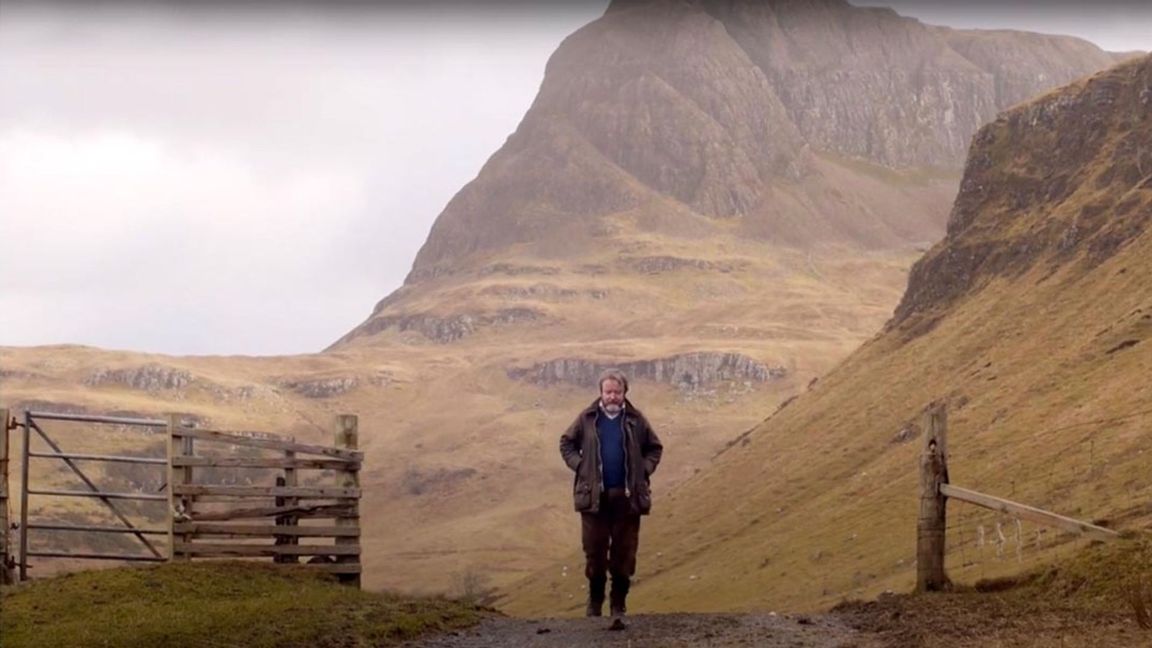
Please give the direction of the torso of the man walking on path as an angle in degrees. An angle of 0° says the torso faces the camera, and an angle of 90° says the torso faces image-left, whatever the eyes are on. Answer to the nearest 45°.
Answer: approximately 0°

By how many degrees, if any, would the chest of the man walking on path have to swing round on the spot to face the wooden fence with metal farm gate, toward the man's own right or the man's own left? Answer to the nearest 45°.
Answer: approximately 135° to the man's own right

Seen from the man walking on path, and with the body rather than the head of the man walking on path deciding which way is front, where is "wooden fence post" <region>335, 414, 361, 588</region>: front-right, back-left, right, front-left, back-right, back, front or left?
back-right

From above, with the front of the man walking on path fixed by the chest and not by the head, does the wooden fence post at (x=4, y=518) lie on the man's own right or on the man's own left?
on the man's own right

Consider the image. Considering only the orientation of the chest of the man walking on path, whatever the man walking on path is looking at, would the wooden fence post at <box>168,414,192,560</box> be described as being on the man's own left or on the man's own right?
on the man's own right

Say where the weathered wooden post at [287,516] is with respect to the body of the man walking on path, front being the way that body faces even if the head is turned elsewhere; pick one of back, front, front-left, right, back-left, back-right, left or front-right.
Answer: back-right

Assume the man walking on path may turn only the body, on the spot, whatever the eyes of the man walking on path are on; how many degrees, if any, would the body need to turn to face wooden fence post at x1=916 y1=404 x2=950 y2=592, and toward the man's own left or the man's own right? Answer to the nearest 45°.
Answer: approximately 90° to the man's own left
